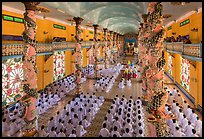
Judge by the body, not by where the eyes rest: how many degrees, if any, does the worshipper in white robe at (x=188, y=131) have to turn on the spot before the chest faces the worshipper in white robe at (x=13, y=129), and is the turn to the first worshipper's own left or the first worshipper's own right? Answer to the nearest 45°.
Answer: approximately 90° to the first worshipper's own left

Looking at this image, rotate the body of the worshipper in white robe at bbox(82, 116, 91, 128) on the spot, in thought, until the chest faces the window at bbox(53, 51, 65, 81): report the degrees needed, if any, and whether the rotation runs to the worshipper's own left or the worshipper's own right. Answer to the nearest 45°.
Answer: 0° — they already face it

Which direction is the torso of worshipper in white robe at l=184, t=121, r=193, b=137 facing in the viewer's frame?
away from the camera

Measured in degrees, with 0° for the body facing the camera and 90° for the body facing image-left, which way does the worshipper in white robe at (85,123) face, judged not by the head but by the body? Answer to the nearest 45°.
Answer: approximately 180°

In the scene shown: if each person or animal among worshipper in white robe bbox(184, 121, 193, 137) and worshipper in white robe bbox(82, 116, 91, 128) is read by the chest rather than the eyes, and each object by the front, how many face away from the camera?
2

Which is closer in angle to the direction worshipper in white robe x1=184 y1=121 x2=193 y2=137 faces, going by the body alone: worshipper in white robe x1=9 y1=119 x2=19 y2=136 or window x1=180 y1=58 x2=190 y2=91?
the window
